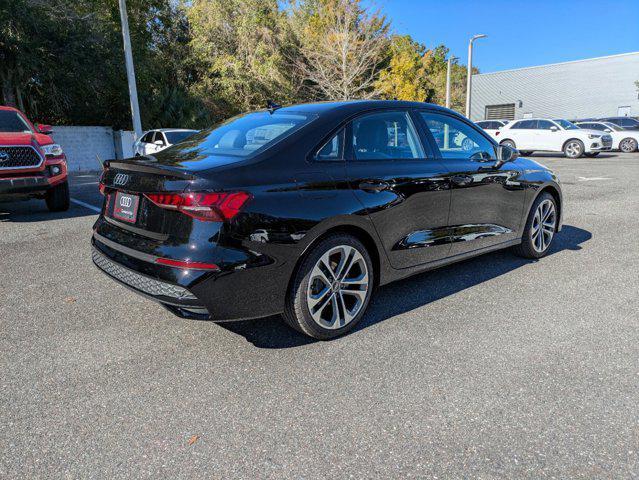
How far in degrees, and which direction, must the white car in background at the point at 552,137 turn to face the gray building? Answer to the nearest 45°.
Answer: approximately 135° to its left

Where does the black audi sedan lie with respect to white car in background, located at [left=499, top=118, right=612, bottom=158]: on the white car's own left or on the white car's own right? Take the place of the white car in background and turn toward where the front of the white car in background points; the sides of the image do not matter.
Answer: on the white car's own right

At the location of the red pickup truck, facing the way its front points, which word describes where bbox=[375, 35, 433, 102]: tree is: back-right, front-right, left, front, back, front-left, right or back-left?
left

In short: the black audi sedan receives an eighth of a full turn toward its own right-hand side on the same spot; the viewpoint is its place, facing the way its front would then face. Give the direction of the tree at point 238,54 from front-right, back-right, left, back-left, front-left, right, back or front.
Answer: left

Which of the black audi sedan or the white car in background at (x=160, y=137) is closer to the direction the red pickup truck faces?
the black audi sedan

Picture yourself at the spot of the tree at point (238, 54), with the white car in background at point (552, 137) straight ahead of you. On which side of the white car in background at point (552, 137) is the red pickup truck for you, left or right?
right

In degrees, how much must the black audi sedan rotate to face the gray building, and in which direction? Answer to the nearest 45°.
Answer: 0° — it already faces it

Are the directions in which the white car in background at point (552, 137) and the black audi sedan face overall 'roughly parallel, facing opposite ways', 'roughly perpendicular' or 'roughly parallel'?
roughly perpendicular

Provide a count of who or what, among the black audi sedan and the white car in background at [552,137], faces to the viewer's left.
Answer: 0
